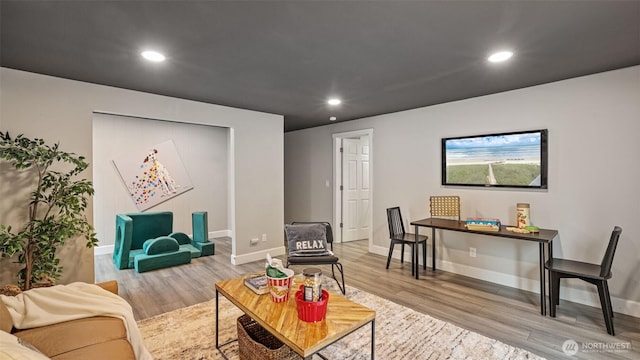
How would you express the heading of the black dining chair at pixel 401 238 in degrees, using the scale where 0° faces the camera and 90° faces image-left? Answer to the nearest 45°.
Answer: approximately 315°

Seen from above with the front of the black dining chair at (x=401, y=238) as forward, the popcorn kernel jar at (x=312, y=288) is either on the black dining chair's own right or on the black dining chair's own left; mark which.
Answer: on the black dining chair's own right

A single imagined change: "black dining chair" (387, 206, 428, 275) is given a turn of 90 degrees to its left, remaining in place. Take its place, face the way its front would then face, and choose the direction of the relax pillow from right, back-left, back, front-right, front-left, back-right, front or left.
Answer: back

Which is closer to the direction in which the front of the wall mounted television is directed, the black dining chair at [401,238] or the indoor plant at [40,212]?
the indoor plant

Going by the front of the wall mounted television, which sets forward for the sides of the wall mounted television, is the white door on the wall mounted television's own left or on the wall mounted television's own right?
on the wall mounted television's own right

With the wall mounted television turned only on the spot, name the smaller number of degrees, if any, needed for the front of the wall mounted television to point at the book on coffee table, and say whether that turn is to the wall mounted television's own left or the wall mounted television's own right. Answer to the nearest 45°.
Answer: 0° — it already faces it

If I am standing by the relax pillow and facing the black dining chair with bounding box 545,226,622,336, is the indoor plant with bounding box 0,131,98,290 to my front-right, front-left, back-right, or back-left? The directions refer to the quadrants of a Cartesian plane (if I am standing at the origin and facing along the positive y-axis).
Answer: back-right

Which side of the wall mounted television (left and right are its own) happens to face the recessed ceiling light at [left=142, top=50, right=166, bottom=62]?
front

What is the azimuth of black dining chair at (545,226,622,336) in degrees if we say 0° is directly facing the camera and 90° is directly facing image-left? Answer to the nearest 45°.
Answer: approximately 135°

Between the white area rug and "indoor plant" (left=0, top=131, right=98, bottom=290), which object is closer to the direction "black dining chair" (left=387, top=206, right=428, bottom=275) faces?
the white area rug

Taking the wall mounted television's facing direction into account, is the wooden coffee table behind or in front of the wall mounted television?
in front
